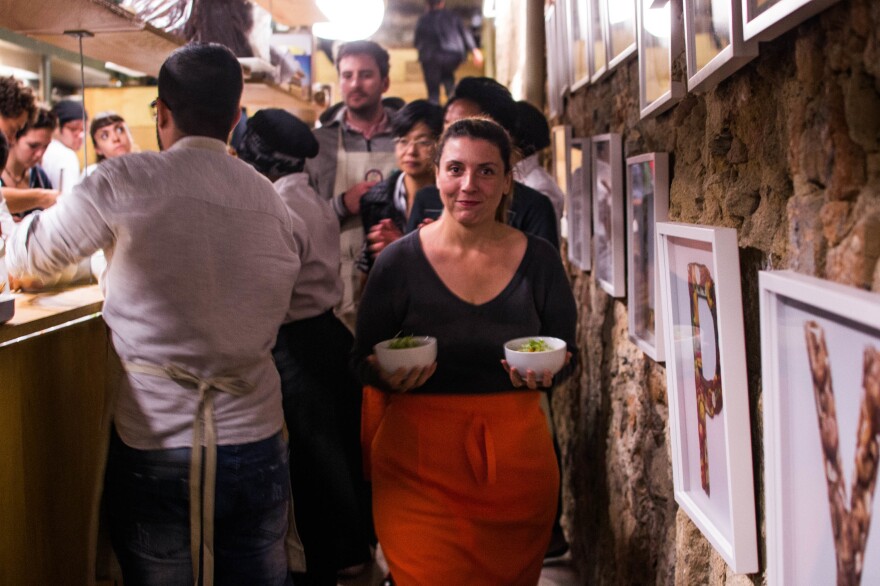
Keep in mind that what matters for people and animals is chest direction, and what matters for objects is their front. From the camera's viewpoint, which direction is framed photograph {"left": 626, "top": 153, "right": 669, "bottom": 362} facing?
to the viewer's left

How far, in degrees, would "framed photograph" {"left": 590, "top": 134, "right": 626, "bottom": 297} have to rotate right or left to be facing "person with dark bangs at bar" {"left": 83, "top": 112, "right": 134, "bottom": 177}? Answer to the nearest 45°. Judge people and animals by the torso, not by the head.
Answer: approximately 45° to its right

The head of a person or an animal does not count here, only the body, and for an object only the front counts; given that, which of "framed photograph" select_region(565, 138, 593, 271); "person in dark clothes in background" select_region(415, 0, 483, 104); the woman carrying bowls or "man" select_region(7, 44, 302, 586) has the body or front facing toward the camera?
the woman carrying bowls

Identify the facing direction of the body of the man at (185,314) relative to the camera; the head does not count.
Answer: away from the camera

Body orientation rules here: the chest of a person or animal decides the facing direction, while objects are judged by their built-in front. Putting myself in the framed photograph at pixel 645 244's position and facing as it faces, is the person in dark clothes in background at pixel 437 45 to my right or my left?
on my right

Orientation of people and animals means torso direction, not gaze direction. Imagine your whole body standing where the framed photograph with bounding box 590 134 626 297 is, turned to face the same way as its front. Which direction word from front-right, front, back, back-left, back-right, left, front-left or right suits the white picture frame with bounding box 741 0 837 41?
left

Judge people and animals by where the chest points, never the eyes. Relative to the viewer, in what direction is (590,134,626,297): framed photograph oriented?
to the viewer's left

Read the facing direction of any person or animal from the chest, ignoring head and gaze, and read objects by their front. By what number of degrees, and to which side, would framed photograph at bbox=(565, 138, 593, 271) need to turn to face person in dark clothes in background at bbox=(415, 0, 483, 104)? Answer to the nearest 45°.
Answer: approximately 90° to its right

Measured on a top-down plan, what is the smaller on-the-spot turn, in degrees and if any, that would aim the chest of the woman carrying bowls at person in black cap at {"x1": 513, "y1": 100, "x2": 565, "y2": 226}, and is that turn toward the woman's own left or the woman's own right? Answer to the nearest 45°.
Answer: approximately 180°

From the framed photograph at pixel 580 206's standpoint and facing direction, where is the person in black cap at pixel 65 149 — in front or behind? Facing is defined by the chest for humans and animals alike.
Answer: in front

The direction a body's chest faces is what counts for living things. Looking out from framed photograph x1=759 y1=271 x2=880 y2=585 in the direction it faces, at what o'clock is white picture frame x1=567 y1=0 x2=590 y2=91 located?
The white picture frame is roughly at 4 o'clock from the framed photograph.

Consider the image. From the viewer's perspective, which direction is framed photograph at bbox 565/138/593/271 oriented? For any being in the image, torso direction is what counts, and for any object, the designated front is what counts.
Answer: to the viewer's left

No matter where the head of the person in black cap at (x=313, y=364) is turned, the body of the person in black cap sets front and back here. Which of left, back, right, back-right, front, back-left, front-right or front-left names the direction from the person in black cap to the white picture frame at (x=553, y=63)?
right
